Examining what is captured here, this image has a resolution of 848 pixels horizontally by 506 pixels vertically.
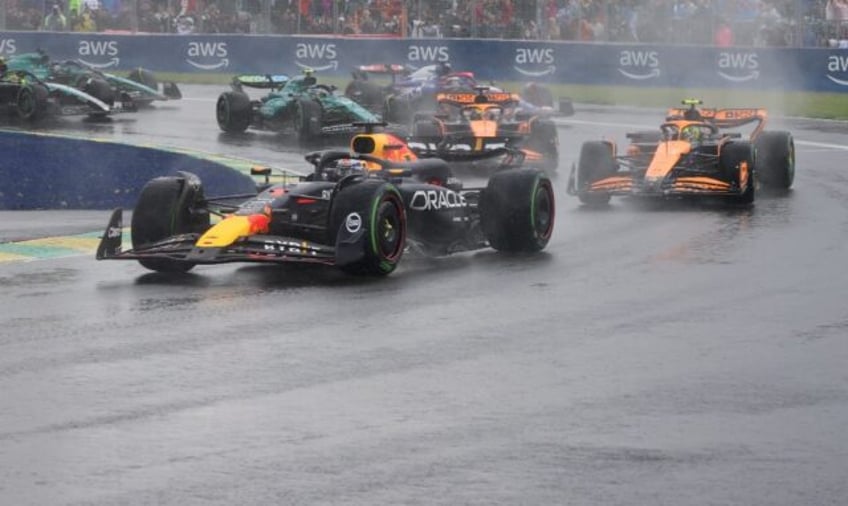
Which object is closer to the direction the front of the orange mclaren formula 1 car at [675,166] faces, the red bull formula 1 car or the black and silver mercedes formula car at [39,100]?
the red bull formula 1 car

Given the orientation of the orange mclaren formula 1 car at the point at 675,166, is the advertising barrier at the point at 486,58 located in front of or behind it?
behind

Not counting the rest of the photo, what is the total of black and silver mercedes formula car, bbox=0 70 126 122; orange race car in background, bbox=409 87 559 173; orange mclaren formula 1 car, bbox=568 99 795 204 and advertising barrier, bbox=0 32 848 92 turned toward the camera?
3

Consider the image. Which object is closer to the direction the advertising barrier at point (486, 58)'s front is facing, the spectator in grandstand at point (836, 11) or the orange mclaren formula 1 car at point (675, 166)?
the orange mclaren formula 1 car

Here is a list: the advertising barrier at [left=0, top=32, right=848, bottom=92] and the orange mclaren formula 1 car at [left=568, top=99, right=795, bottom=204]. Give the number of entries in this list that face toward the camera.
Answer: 2

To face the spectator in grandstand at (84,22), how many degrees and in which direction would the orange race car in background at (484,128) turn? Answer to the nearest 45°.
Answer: approximately 135° to its right

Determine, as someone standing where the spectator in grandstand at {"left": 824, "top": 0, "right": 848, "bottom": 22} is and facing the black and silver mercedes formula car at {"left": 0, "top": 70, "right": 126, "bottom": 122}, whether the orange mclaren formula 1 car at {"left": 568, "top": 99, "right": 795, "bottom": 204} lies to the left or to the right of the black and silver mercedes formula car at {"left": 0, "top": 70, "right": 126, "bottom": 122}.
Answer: left

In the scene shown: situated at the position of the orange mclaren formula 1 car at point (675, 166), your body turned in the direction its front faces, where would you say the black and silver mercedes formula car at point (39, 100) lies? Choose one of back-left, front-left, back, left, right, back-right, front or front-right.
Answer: back-right

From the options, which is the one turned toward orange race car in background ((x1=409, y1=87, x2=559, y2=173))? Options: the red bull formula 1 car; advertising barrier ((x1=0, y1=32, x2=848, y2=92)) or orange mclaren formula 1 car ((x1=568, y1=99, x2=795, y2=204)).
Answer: the advertising barrier

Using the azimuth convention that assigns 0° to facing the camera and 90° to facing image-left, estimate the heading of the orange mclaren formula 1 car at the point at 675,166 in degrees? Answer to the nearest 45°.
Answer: approximately 0°

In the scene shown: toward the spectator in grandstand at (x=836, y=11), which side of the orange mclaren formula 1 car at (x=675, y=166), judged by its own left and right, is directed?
back

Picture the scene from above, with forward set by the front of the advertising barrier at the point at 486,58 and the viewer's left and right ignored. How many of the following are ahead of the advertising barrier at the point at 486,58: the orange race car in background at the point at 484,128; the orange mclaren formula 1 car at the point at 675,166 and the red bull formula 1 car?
3
